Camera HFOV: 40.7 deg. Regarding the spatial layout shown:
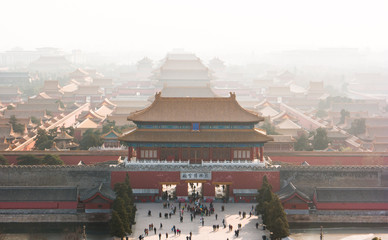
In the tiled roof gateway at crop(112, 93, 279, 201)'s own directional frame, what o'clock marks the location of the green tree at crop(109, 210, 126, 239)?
The green tree is roughly at 1 o'clock from the tiled roof gateway.

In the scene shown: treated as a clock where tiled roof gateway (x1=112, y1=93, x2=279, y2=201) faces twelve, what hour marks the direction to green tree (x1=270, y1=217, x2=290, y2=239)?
The green tree is roughly at 11 o'clock from the tiled roof gateway.

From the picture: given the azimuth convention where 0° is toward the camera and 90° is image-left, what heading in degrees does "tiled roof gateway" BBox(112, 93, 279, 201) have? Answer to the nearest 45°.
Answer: approximately 0°

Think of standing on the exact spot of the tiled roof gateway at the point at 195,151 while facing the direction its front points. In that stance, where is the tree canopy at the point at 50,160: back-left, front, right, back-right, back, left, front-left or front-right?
right

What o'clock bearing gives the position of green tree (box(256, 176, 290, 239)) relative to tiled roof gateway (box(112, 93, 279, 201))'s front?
The green tree is roughly at 11 o'clock from the tiled roof gateway.

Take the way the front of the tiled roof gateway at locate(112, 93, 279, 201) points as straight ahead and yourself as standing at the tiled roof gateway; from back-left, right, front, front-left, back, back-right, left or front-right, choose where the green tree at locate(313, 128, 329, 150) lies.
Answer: back-left

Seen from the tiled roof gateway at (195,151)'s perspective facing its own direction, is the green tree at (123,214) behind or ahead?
ahead

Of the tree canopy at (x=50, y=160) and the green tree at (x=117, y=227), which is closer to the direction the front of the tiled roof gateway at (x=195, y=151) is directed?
the green tree

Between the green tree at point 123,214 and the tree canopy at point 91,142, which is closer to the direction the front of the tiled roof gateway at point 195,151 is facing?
the green tree

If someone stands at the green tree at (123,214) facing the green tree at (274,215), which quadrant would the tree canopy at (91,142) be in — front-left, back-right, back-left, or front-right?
back-left

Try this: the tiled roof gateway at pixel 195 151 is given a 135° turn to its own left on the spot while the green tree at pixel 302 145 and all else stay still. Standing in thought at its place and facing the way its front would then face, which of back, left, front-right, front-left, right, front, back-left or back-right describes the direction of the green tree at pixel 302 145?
front

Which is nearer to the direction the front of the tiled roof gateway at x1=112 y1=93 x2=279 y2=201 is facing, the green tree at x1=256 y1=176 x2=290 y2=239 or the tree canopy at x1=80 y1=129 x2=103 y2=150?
the green tree

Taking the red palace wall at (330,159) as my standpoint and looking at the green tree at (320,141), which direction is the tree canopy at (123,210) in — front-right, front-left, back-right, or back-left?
back-left

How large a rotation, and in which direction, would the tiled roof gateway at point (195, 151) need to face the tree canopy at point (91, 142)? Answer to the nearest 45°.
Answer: approximately 135° to its right

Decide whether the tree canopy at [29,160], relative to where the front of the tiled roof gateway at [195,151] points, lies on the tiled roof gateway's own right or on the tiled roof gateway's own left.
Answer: on the tiled roof gateway's own right
